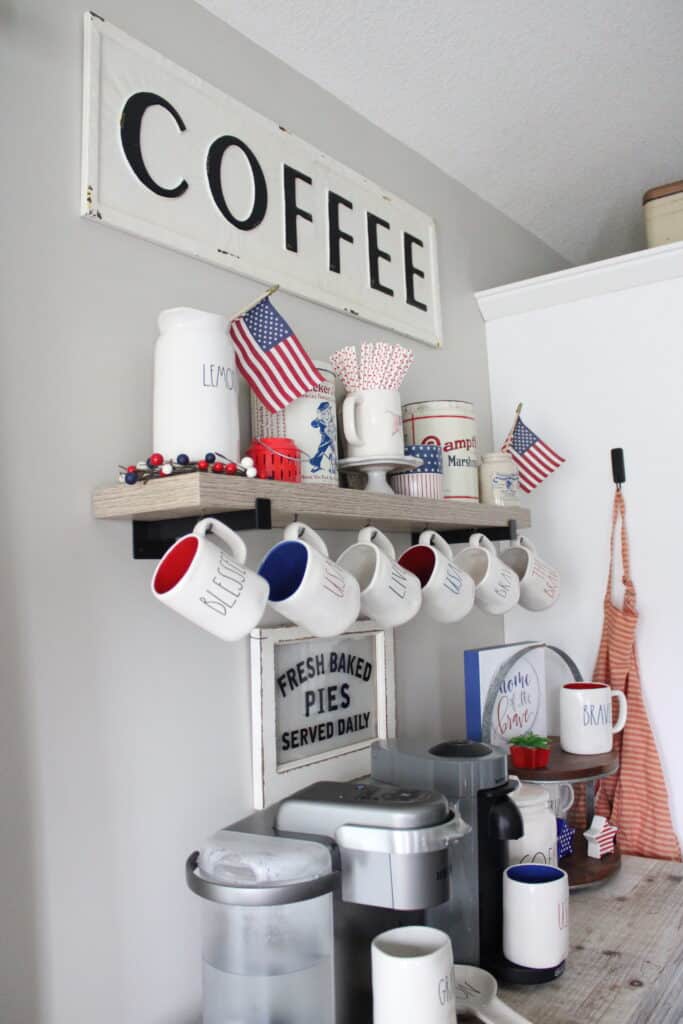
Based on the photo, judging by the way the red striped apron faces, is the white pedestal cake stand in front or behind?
in front

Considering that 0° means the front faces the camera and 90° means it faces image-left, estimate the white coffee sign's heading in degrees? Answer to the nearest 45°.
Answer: approximately 315°

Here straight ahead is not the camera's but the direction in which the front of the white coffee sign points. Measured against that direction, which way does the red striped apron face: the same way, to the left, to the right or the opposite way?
to the right
